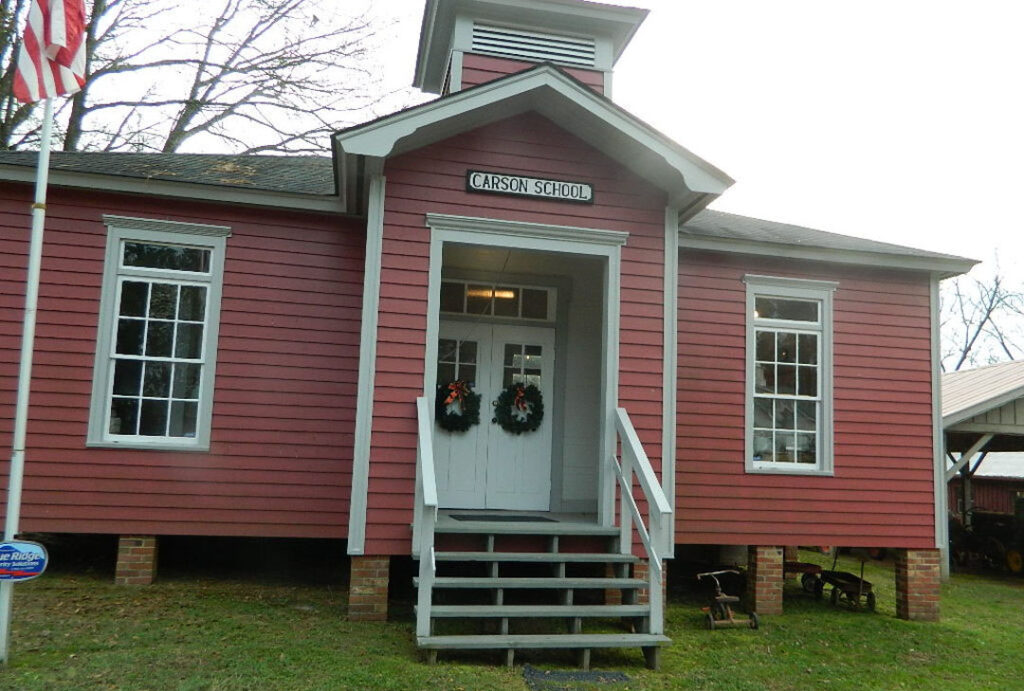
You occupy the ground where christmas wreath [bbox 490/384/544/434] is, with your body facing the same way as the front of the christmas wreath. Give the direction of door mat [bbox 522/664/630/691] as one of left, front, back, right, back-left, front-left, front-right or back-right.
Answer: front

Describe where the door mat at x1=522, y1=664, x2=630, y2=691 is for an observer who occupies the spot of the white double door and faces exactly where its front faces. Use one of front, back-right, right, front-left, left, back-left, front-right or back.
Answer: front

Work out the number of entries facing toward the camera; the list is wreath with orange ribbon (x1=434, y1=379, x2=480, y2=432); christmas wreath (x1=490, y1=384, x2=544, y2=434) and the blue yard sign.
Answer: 3

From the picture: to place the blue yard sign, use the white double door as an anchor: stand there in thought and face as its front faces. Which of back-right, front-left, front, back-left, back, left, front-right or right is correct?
front-right

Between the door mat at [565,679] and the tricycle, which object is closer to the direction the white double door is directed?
the door mat

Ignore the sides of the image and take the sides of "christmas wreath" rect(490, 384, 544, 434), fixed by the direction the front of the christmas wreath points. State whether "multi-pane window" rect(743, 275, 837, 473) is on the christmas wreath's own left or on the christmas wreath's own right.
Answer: on the christmas wreath's own left

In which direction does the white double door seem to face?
toward the camera

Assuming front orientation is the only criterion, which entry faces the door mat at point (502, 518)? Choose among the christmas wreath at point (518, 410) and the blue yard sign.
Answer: the christmas wreath

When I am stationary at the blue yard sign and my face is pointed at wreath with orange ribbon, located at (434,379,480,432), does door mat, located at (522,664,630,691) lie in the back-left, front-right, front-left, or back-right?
front-right

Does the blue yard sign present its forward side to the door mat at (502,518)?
no

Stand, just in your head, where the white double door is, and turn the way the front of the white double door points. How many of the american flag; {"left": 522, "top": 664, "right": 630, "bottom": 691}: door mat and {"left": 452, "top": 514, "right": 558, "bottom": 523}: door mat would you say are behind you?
0

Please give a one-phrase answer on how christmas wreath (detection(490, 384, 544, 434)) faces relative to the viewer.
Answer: facing the viewer

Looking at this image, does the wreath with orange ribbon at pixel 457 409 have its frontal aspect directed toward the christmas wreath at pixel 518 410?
no

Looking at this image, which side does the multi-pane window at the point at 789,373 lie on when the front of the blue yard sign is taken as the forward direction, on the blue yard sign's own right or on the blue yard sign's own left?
on the blue yard sign's own left

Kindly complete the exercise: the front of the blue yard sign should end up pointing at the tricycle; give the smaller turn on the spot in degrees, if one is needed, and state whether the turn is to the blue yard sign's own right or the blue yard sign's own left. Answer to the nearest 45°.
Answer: approximately 90° to the blue yard sign's own left

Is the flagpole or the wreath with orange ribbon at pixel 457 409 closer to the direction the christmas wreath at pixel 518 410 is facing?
the flagpole
